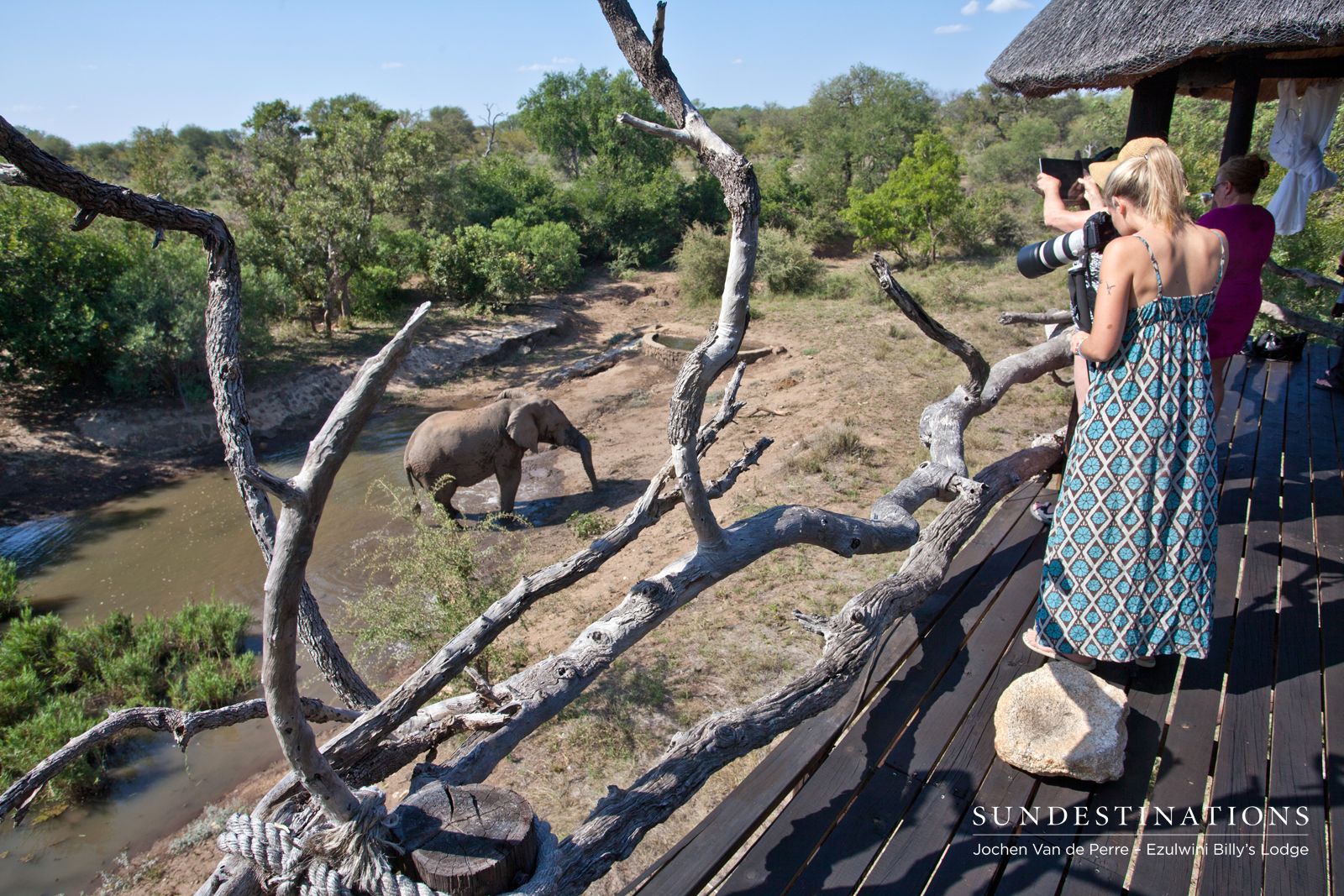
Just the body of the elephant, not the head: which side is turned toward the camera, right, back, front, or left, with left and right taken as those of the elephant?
right

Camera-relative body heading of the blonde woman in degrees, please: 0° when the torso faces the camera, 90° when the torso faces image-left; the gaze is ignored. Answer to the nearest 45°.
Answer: approximately 135°

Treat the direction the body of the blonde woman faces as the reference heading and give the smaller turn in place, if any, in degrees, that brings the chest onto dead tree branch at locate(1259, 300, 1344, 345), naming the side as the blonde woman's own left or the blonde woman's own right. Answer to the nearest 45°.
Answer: approximately 45° to the blonde woman's own right

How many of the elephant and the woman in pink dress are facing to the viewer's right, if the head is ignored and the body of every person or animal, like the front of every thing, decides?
1

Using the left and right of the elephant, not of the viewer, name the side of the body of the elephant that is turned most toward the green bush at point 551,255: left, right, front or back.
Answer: left

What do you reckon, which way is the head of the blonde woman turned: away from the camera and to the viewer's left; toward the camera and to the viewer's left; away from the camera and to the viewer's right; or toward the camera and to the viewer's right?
away from the camera and to the viewer's left

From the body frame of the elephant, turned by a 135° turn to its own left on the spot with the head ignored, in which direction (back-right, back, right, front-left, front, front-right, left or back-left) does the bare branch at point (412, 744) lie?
back-left

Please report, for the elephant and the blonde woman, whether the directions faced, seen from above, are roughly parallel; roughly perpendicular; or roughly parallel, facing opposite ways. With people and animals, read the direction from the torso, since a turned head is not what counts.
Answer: roughly perpendicular

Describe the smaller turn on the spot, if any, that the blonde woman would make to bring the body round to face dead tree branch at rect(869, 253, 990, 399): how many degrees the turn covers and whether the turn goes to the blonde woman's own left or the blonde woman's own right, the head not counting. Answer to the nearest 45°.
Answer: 0° — they already face it

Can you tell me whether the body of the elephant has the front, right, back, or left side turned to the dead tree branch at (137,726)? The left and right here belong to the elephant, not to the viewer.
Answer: right
